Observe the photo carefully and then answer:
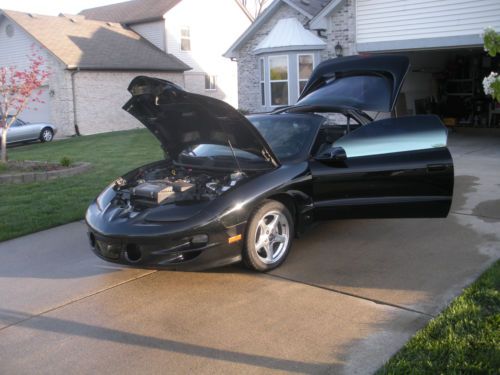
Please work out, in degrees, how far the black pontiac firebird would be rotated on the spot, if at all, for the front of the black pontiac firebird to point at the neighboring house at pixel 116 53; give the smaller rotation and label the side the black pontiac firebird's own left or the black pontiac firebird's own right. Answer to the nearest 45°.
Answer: approximately 135° to the black pontiac firebird's own right

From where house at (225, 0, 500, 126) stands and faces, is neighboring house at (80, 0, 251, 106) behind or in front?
behind

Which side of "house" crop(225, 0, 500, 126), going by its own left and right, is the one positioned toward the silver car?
right

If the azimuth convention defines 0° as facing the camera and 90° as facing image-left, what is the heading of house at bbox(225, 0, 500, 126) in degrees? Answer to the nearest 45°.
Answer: approximately 0°

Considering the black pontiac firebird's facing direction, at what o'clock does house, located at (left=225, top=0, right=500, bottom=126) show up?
The house is roughly at 5 o'clock from the black pontiac firebird.

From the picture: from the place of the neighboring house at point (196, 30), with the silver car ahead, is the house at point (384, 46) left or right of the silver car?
left

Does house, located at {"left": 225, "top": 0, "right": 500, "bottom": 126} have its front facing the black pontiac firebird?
yes

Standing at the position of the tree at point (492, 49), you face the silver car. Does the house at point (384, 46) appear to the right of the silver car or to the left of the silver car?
right

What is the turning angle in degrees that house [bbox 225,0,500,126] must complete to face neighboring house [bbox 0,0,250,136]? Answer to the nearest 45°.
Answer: approximately 135° to its right

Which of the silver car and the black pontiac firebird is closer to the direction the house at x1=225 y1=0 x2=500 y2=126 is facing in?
the black pontiac firebird

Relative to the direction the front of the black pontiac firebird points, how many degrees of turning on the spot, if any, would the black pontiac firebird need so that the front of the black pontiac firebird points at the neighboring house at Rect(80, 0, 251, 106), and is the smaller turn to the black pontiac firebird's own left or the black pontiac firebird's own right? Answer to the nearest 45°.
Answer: approximately 135° to the black pontiac firebird's own right

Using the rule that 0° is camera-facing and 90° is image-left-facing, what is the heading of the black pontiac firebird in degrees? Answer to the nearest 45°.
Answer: approximately 45°
